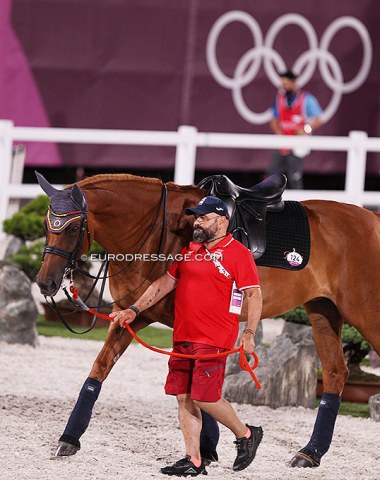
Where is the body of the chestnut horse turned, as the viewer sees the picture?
to the viewer's left

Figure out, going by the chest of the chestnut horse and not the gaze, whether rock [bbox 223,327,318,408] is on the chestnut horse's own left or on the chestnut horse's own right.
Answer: on the chestnut horse's own right

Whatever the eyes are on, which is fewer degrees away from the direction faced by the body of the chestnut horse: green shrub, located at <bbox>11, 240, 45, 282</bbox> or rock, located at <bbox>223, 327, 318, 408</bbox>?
the green shrub

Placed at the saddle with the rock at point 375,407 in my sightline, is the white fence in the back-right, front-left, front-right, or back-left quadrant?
front-left

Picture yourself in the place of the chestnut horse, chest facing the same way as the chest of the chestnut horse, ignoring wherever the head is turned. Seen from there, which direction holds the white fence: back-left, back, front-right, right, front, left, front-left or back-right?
right

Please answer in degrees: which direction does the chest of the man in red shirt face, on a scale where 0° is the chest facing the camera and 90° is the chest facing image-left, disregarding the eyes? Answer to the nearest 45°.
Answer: approximately 45°

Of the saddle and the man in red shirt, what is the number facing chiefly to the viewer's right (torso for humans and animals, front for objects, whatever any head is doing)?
0

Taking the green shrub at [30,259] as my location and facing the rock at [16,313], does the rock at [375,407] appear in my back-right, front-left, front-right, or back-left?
front-left

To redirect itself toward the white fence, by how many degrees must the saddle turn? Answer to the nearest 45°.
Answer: approximately 90° to its right

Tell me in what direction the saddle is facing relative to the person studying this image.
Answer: facing to the left of the viewer
